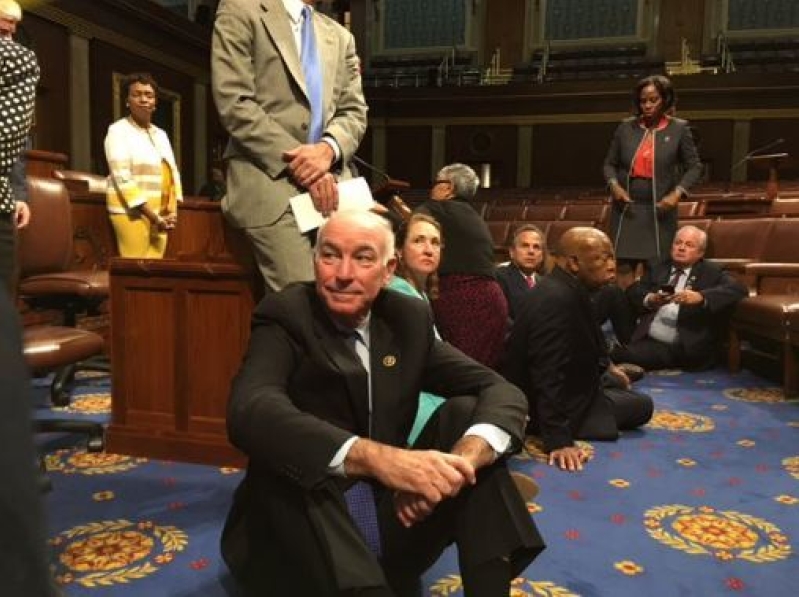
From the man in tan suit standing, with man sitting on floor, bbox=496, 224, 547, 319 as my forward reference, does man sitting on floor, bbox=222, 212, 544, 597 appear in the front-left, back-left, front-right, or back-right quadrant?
back-right

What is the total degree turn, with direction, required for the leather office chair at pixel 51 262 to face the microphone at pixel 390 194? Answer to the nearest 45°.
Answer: approximately 45° to its left

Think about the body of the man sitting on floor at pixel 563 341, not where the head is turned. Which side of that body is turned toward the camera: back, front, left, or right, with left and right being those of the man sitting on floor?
right

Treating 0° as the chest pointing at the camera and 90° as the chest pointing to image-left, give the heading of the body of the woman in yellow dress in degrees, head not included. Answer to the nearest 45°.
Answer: approximately 315°

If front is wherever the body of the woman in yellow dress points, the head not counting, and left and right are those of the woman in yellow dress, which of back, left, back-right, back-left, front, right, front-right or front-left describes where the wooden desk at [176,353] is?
front-right

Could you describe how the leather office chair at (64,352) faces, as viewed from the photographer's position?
facing to the right of the viewer

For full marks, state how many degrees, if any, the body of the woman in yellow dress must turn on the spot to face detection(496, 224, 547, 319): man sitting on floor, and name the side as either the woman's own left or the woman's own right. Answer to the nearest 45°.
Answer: approximately 45° to the woman's own left

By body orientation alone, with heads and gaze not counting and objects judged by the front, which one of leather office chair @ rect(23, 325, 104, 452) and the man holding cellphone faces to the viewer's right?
the leather office chair

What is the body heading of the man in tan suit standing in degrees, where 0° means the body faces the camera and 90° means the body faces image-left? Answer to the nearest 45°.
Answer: approximately 315°
